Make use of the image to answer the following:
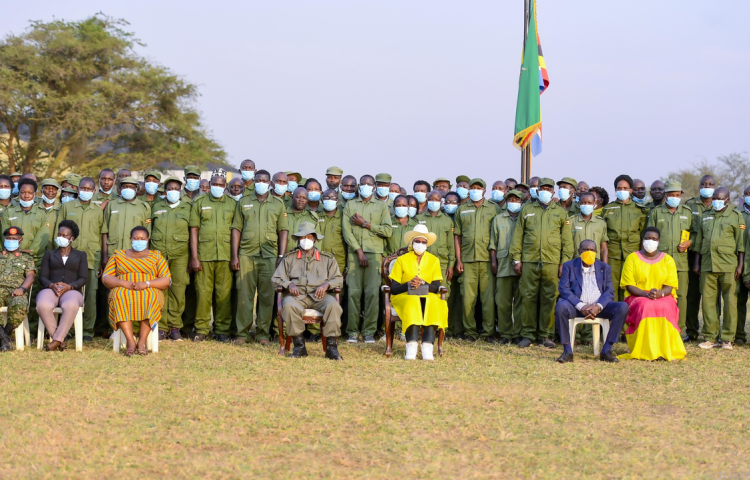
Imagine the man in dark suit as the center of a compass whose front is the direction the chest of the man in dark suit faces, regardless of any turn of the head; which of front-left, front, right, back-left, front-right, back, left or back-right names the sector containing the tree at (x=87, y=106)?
back-right

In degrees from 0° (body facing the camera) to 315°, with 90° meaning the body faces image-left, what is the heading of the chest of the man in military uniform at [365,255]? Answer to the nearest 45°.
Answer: approximately 0°

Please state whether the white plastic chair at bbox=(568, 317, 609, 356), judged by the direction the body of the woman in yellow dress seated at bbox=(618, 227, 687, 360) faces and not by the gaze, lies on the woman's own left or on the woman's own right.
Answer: on the woman's own right

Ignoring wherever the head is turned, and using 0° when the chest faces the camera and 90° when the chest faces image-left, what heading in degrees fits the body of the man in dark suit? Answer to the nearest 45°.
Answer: approximately 0°
